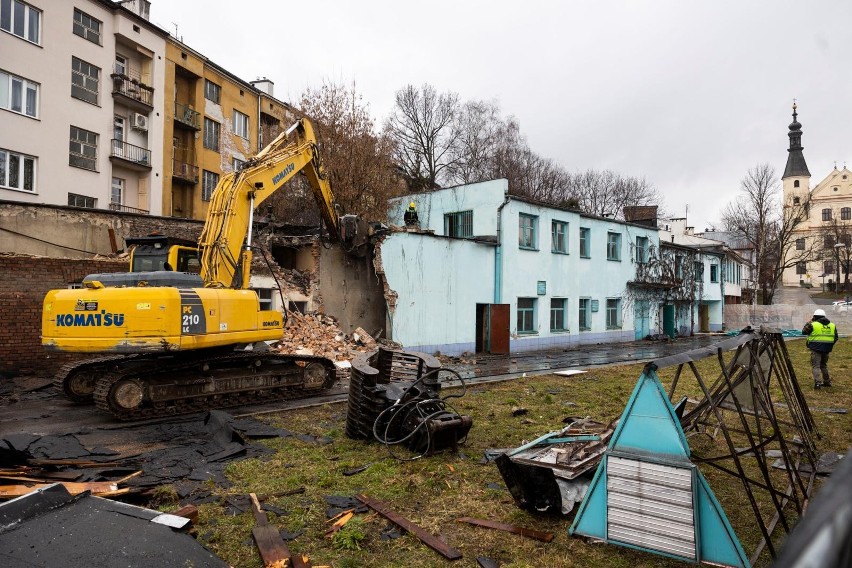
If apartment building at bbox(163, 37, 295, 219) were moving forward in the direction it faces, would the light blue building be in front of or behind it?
in front

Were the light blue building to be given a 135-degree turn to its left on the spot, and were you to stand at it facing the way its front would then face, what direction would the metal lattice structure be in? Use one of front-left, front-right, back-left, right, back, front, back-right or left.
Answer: back

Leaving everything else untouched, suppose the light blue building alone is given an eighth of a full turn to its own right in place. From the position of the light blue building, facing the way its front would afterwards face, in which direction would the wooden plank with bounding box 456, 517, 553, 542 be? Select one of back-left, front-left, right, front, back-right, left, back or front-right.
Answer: front

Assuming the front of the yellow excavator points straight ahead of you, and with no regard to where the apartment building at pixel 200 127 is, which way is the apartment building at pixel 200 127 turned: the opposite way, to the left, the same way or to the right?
to the right

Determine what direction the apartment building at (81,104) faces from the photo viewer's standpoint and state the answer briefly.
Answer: facing the viewer and to the right of the viewer

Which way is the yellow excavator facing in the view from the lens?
facing away from the viewer and to the right of the viewer

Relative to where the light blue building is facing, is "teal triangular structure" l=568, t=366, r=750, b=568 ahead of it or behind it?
ahead

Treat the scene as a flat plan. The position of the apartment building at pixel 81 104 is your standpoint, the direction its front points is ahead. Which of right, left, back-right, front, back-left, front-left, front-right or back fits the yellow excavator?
front-right

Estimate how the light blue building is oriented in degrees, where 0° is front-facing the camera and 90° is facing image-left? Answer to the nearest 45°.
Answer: approximately 315°

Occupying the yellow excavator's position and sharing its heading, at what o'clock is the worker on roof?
The worker on roof is roughly at 12 o'clock from the yellow excavator.

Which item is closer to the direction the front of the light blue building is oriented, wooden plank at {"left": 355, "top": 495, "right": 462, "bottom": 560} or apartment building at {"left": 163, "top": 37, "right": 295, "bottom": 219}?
the wooden plank
